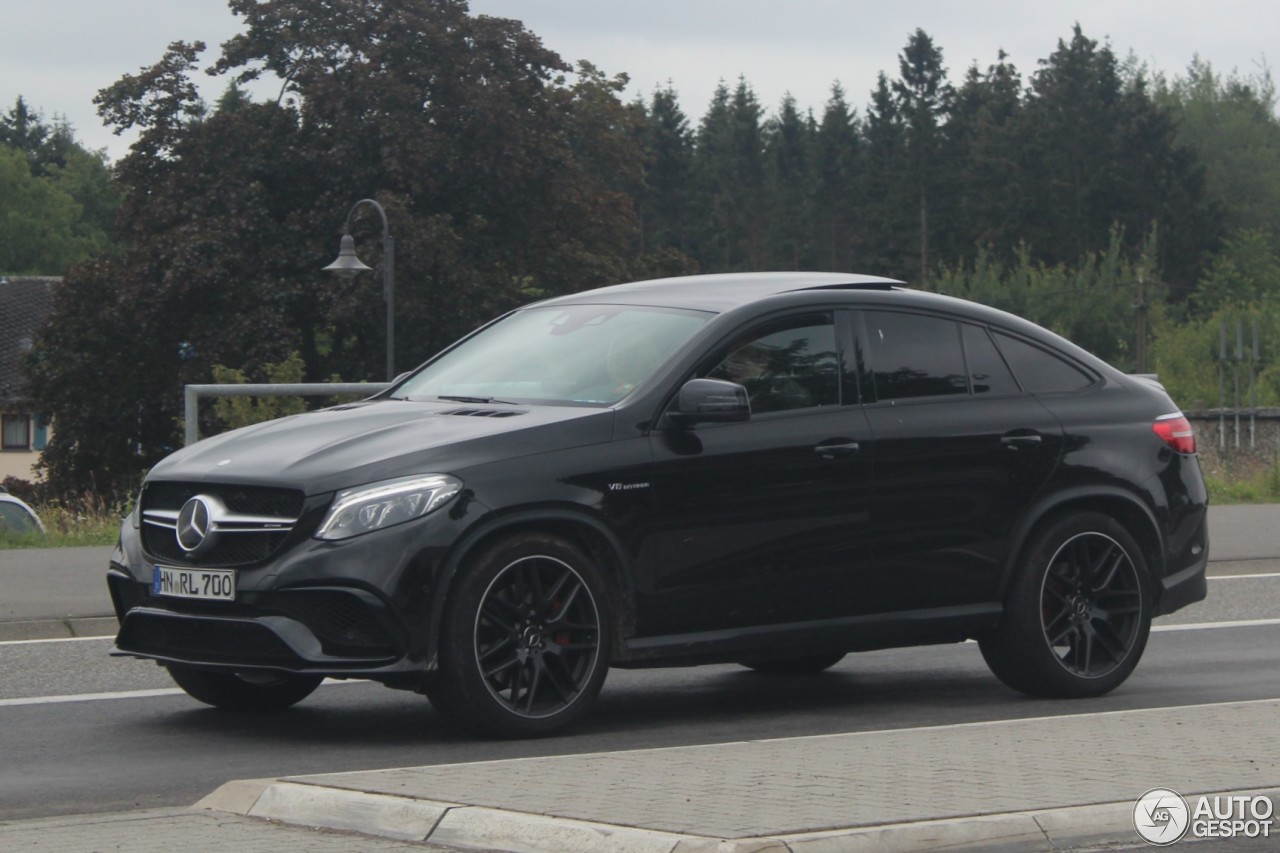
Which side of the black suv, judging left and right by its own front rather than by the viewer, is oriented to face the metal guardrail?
right

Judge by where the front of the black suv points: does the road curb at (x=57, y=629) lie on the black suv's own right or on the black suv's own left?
on the black suv's own right

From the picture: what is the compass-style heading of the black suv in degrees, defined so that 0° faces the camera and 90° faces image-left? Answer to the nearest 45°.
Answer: approximately 45°
